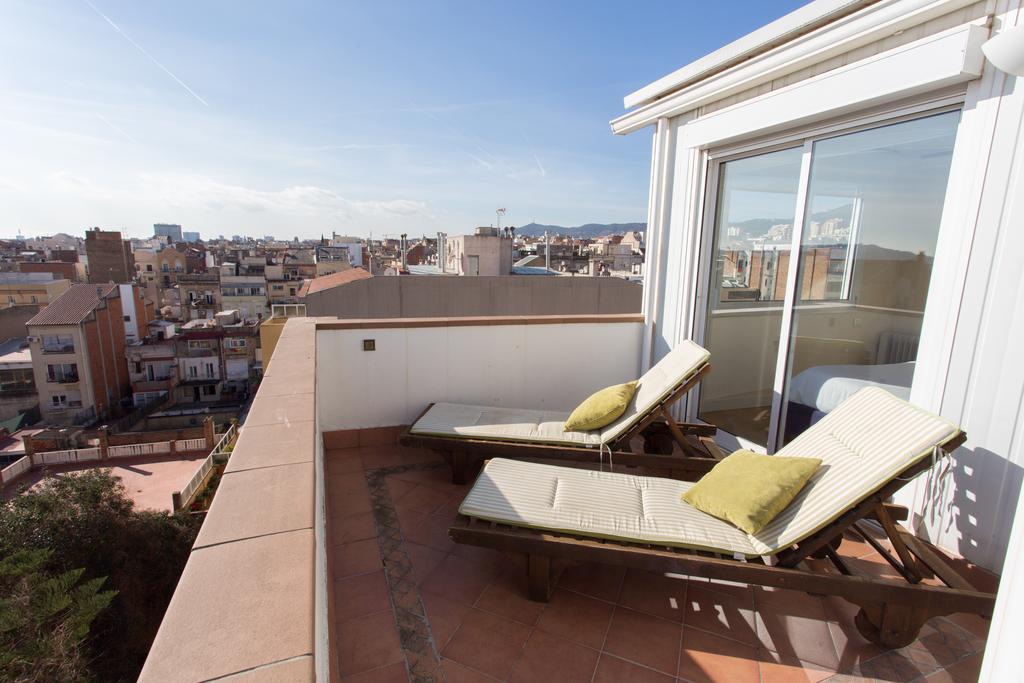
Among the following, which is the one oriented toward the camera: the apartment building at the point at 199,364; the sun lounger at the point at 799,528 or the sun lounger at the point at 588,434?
the apartment building

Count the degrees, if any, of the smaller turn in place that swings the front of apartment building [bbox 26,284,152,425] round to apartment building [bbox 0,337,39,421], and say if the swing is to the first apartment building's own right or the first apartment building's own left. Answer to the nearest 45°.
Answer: approximately 90° to the first apartment building's own right

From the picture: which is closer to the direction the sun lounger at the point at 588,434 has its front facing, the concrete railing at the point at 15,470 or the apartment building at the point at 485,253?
the concrete railing

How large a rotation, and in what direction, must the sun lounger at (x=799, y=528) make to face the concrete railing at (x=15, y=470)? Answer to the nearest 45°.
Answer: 0° — it already faces it

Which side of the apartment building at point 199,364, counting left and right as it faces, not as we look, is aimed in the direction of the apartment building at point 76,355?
right

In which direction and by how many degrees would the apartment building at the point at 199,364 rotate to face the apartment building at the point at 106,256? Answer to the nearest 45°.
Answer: approximately 180°

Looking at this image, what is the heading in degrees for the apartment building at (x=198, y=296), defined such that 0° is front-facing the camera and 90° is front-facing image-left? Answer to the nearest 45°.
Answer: approximately 0°

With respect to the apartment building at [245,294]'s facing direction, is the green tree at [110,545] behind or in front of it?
in front

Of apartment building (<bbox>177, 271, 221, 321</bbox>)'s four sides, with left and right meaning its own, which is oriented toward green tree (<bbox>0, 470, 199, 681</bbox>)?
front

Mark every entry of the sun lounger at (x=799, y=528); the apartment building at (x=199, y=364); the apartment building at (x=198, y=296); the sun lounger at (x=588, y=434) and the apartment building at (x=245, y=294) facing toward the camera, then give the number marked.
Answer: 3

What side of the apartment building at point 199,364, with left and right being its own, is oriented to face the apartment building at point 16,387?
right

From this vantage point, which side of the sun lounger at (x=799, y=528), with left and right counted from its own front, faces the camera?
left

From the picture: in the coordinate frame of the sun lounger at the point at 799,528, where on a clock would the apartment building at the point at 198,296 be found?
The apartment building is roughly at 1 o'clock from the sun lounger.

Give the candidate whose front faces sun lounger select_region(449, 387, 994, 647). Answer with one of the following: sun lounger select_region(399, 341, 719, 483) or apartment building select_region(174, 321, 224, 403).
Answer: the apartment building

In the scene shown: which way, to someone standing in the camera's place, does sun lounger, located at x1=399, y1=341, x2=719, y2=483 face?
facing to the left of the viewer
